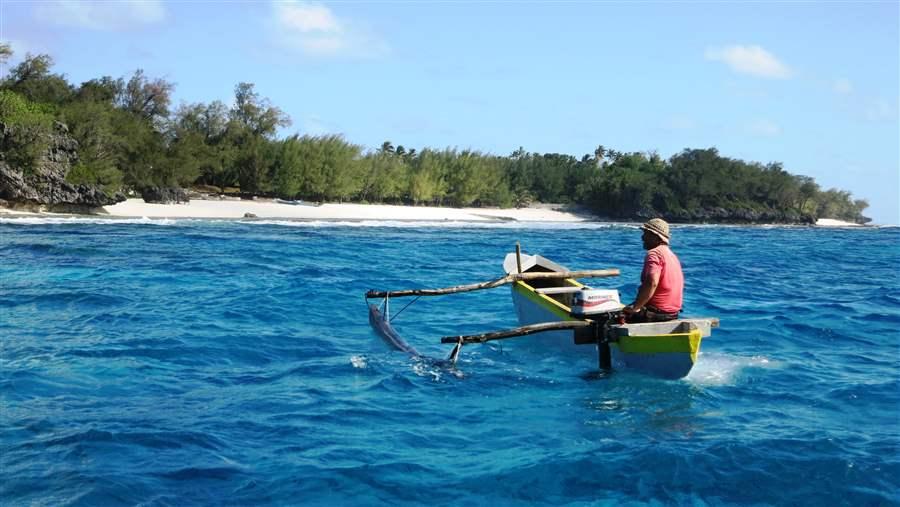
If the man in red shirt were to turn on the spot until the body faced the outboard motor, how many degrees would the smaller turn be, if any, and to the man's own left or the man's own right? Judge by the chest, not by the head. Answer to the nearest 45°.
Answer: approximately 45° to the man's own left

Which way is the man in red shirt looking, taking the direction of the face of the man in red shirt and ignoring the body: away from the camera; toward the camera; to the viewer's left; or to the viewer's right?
to the viewer's left

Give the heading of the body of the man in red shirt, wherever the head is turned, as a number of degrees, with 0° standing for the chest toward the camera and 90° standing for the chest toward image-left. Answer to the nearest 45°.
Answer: approximately 135°
